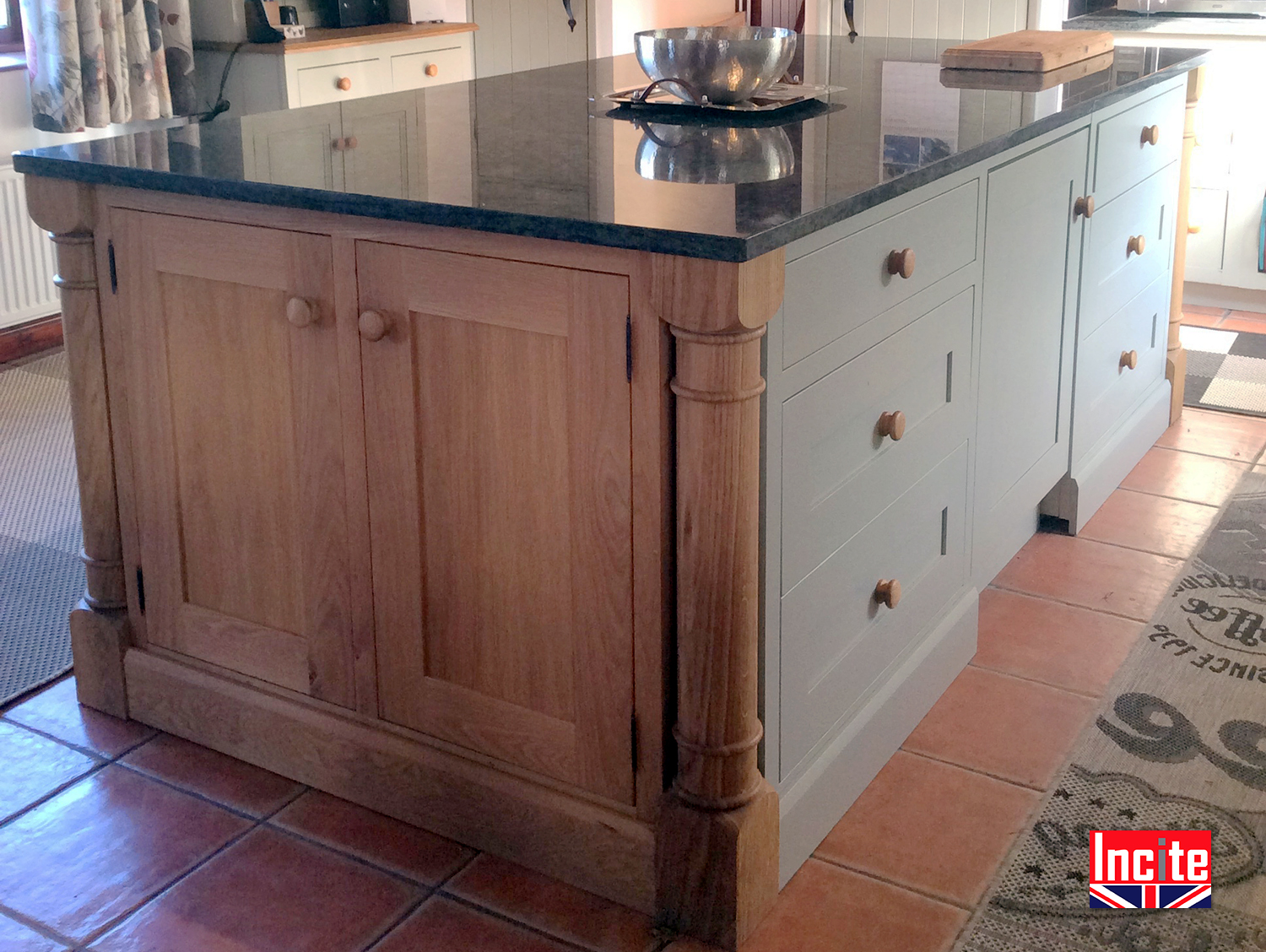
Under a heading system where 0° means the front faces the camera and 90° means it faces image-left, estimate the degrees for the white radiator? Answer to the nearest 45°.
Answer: approximately 315°

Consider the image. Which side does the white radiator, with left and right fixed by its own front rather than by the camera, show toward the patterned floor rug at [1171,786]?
front

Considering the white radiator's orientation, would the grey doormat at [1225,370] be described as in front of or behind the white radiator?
in front

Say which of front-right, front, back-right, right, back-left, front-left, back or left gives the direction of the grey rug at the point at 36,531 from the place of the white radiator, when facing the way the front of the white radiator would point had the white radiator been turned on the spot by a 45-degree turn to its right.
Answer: front

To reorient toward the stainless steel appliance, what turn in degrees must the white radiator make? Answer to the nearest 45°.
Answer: approximately 45° to its left
